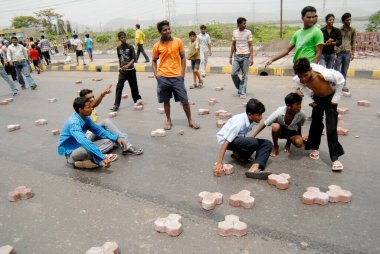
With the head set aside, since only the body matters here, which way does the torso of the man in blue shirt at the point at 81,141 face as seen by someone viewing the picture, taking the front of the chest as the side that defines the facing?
to the viewer's right

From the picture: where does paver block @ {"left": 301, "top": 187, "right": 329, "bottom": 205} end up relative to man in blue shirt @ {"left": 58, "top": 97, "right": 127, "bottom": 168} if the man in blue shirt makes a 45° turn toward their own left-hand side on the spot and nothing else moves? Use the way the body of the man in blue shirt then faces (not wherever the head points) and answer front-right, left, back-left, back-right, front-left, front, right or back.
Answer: right

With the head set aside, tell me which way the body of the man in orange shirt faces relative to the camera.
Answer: toward the camera

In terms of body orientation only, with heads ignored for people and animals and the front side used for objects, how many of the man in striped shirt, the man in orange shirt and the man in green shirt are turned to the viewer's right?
0

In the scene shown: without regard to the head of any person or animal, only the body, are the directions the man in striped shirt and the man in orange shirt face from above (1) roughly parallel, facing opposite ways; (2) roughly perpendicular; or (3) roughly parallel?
roughly parallel

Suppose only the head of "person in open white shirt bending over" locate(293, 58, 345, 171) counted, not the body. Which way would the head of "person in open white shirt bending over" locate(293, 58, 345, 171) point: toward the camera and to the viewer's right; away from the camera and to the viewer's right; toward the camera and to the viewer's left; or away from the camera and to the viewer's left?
toward the camera and to the viewer's left

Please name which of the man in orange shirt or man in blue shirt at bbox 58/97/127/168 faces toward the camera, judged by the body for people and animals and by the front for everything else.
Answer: the man in orange shirt

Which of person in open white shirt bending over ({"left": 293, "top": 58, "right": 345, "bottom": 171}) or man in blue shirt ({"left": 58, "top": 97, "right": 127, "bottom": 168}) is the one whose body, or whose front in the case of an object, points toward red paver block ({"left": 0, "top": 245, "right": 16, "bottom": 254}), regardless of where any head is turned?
the person in open white shirt bending over

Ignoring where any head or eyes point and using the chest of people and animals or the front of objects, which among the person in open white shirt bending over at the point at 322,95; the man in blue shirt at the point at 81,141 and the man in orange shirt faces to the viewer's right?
the man in blue shirt

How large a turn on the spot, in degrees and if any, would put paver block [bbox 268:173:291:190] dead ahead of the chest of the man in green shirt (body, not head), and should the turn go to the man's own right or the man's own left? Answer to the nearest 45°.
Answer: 0° — they already face it

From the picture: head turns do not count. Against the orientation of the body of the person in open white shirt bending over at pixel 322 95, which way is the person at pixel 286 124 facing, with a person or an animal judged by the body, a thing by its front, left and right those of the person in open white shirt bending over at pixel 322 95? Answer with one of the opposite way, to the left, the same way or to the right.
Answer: to the left

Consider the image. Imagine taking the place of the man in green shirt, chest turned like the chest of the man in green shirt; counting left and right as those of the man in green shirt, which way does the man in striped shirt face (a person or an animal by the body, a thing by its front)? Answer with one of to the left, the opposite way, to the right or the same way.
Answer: the same way

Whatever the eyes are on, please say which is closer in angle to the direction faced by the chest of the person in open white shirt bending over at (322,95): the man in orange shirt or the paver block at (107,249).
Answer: the paver block

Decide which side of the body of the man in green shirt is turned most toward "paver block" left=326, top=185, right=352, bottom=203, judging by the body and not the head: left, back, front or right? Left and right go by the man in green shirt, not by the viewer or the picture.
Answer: front

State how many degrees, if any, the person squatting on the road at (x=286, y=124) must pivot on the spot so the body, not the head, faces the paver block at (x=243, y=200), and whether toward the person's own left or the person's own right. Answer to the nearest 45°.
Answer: approximately 45° to the person's own right

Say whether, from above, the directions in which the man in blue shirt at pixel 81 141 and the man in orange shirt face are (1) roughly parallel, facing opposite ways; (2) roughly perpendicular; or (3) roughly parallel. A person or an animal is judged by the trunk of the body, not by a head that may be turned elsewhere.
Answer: roughly perpendicular

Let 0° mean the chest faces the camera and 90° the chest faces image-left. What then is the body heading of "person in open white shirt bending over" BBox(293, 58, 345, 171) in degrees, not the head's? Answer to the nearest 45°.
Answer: approximately 45°

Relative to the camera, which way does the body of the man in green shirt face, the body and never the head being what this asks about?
toward the camera

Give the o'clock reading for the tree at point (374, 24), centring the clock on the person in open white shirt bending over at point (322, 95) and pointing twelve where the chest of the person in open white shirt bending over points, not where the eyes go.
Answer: The tree is roughly at 5 o'clock from the person in open white shirt bending over.
